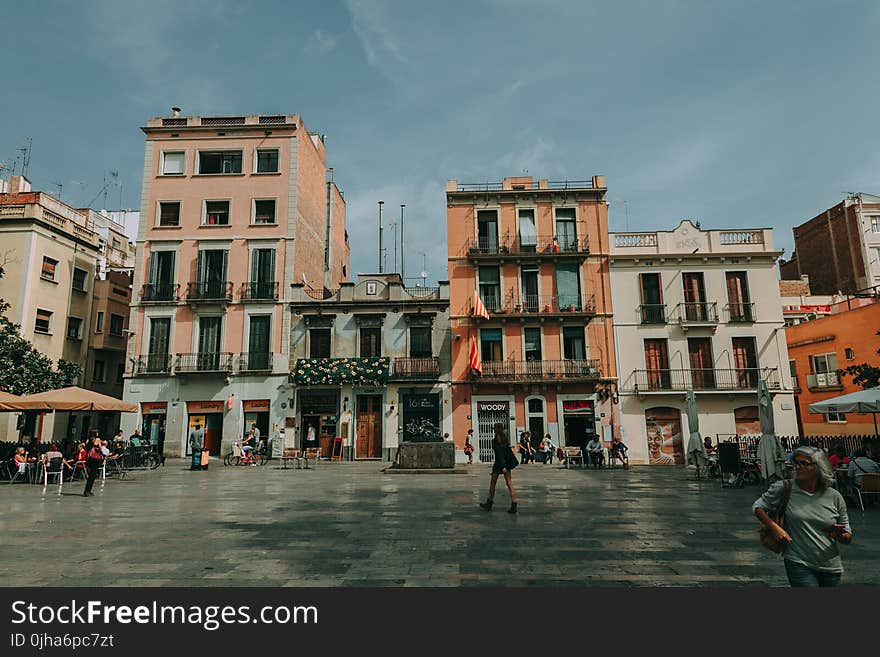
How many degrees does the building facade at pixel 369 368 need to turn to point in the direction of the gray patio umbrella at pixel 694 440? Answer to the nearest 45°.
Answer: approximately 45° to its left

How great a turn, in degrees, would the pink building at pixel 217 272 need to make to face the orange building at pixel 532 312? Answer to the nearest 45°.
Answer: approximately 45° to its left

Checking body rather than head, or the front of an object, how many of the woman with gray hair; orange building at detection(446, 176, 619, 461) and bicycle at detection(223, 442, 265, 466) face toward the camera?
2

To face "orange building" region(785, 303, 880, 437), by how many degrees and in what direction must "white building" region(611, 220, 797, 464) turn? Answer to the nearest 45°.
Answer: approximately 135° to its left

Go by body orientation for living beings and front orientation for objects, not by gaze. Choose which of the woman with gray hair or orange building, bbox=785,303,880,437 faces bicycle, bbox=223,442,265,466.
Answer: the orange building

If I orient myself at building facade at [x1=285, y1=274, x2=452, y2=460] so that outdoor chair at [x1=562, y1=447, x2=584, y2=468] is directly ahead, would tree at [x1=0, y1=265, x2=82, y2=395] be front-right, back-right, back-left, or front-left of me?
back-right

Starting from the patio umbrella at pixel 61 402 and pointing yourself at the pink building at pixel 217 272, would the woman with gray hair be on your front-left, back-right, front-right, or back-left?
back-right
